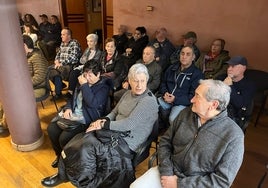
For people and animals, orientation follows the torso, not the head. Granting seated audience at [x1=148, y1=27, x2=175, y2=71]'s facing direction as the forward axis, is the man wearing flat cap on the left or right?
on their left

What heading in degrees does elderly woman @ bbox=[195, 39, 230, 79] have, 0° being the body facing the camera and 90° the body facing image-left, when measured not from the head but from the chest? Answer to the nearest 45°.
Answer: approximately 45°

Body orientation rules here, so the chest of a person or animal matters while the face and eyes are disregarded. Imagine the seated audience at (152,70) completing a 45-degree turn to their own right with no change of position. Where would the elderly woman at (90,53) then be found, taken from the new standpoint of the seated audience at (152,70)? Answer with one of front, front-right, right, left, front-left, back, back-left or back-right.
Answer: front-right

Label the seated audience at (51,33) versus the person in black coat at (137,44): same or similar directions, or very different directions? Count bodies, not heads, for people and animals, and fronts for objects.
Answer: same or similar directions

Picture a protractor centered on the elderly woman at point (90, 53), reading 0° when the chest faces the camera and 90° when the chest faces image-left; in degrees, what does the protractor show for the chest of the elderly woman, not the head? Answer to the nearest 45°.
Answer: approximately 45°

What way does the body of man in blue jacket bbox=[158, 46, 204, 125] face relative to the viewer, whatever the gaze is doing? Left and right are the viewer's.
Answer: facing the viewer and to the left of the viewer

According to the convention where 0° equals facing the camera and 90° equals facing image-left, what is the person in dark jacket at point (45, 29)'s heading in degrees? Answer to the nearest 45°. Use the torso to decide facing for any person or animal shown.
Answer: approximately 45°

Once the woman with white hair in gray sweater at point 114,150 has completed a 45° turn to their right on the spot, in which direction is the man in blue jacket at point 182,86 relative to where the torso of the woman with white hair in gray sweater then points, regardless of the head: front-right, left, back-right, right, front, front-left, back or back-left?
back-right

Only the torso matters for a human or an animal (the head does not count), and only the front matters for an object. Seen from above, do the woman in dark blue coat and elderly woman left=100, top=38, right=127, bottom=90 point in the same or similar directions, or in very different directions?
same or similar directions

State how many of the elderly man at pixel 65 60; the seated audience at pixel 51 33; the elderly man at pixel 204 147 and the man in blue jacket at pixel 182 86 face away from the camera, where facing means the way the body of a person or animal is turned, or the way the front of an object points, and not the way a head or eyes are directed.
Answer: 0

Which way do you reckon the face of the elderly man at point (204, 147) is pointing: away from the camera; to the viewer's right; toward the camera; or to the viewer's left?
to the viewer's left

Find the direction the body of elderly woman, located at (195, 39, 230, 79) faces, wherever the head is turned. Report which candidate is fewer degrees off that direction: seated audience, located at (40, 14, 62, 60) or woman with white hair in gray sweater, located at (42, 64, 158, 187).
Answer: the woman with white hair in gray sweater

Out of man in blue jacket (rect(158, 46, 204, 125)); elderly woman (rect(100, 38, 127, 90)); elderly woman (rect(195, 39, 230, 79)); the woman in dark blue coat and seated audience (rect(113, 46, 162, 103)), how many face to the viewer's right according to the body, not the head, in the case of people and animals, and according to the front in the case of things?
0

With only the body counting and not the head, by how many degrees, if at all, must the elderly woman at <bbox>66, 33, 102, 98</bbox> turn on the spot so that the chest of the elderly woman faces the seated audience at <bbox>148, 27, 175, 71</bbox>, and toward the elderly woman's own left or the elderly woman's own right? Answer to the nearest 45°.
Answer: approximately 135° to the elderly woman's own left

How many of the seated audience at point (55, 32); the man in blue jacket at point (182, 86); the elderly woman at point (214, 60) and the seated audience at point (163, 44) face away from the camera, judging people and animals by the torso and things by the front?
0

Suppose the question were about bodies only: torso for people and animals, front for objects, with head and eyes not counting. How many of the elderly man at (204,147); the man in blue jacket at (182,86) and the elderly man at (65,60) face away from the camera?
0
